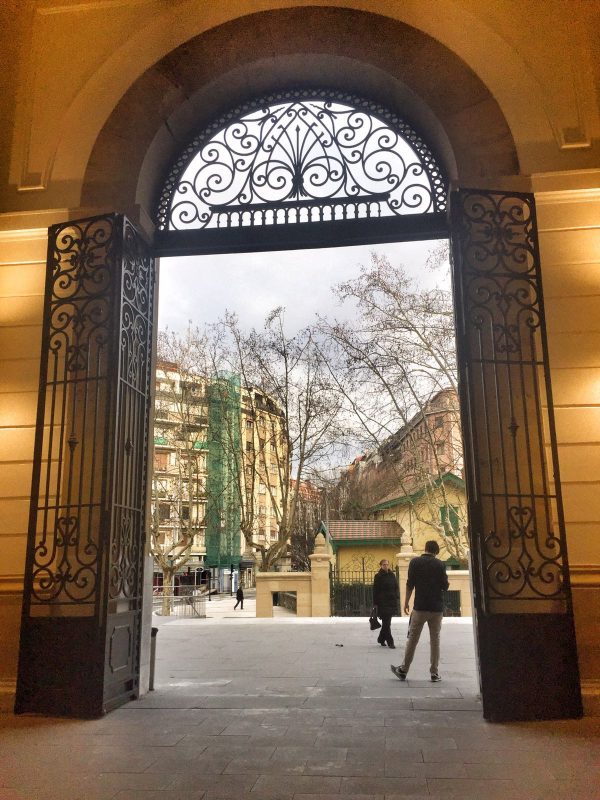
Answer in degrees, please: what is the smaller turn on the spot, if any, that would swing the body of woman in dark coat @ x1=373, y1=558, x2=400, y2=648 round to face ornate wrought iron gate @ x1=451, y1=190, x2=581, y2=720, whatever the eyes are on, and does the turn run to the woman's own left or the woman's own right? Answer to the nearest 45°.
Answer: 0° — they already face it

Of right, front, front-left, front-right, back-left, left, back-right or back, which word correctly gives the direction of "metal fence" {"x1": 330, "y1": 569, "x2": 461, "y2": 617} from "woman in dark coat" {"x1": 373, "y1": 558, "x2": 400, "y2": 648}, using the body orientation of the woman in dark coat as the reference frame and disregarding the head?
back

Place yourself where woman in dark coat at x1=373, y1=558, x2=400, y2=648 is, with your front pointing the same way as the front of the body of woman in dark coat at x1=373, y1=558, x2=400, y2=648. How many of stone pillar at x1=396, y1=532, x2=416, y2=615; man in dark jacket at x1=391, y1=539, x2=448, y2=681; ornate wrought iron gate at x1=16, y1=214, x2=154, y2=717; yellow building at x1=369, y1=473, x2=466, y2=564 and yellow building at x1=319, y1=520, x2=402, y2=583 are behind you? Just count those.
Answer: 3

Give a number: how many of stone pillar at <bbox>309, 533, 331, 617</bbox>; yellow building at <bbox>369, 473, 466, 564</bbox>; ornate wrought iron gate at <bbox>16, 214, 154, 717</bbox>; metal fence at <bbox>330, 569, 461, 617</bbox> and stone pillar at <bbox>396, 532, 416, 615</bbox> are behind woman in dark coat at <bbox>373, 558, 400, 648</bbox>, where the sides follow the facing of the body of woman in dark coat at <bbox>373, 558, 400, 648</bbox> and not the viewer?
4

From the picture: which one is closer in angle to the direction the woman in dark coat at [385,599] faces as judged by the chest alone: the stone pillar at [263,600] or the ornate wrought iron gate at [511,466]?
the ornate wrought iron gate

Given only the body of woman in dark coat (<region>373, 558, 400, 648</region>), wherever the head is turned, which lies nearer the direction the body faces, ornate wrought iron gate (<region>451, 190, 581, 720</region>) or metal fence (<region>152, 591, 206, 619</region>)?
the ornate wrought iron gate

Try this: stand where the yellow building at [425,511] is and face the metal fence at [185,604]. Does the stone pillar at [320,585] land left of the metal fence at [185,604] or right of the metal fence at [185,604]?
left

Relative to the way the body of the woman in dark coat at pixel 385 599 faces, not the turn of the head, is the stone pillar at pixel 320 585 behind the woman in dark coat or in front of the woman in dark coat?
behind

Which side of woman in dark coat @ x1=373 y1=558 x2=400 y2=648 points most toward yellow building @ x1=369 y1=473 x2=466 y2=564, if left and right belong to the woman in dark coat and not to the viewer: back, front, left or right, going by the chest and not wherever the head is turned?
back

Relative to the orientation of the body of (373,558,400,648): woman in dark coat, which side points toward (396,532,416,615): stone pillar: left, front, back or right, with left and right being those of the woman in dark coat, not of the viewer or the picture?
back

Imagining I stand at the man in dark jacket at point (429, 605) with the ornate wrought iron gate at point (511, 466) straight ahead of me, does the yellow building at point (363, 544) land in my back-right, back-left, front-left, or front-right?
back-left

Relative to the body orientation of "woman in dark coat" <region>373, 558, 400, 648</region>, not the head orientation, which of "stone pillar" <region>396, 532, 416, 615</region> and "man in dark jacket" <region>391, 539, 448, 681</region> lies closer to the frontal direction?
the man in dark jacket

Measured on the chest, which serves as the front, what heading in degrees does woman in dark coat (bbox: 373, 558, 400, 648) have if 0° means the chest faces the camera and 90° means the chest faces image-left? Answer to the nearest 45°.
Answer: approximately 0°

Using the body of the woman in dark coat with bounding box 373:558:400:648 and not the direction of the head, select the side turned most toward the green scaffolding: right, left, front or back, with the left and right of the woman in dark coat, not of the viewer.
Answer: back

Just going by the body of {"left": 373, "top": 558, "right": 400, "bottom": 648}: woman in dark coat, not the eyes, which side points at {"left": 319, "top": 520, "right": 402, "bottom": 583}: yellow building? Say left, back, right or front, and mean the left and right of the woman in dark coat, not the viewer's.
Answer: back

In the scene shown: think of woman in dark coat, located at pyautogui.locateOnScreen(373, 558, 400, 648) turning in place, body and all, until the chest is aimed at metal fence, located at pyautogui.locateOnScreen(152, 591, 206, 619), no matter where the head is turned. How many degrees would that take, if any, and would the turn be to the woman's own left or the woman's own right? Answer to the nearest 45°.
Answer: approximately 135° to the woman's own right
